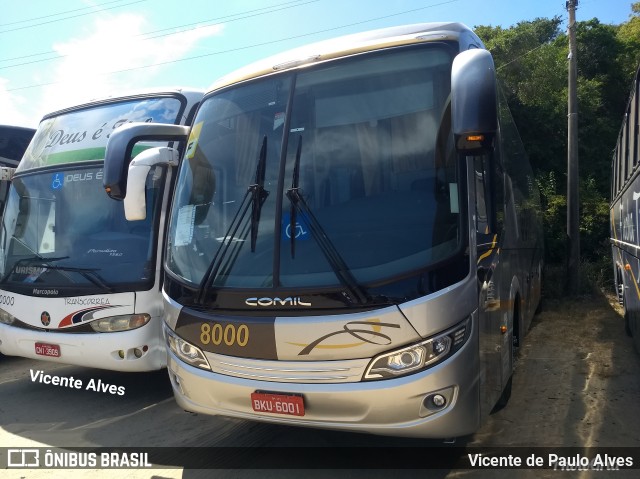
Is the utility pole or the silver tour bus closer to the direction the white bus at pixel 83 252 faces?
the silver tour bus

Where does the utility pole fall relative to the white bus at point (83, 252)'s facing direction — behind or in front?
behind

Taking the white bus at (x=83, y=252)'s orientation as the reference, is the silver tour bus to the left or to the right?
on its left

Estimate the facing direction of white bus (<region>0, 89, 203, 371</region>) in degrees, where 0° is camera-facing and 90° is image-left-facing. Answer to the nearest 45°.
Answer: approximately 45°
